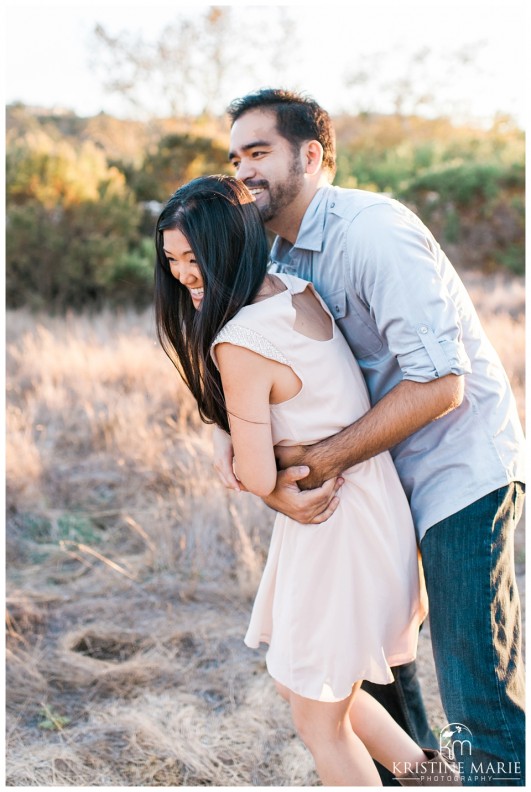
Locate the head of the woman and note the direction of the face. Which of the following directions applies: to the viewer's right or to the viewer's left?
to the viewer's left

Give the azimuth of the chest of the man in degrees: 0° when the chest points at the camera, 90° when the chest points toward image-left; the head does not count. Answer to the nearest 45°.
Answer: approximately 90°
